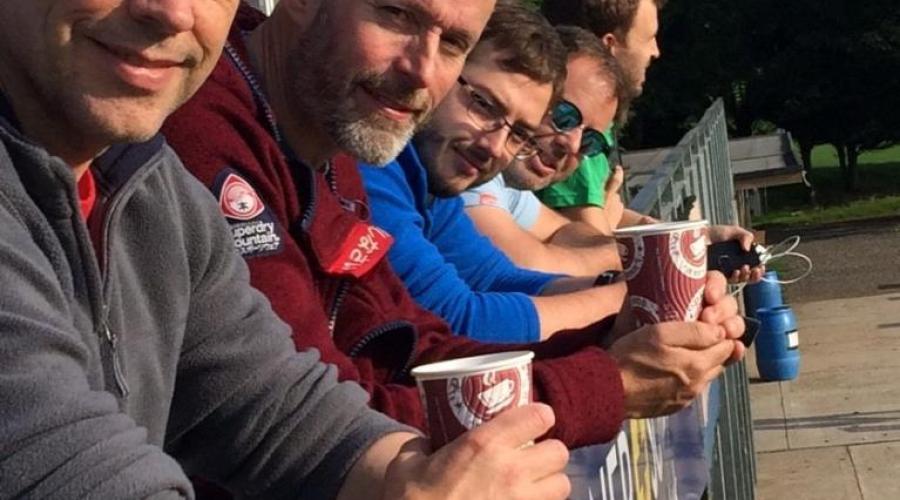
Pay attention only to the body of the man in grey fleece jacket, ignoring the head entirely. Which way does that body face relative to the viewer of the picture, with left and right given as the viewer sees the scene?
facing the viewer and to the right of the viewer

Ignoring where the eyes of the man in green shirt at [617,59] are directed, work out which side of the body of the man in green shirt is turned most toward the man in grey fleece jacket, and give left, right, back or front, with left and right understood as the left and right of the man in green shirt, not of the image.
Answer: right

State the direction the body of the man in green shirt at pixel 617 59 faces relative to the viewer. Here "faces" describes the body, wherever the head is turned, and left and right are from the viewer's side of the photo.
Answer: facing to the right of the viewer

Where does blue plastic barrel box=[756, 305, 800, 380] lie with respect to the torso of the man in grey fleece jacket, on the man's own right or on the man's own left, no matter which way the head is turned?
on the man's own left

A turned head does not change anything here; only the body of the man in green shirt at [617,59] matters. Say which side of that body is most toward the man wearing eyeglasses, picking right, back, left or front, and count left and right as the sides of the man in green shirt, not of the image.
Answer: right

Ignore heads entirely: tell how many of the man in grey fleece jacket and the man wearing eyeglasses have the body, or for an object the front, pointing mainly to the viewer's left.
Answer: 0

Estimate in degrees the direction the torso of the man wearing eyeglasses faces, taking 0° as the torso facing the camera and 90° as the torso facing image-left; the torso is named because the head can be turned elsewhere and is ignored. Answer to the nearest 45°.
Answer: approximately 315°

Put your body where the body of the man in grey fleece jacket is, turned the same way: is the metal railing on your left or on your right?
on your left

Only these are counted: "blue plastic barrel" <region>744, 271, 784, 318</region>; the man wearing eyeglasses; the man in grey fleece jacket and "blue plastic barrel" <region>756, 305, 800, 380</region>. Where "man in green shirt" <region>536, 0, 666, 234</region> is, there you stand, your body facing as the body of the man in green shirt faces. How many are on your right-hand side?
2
